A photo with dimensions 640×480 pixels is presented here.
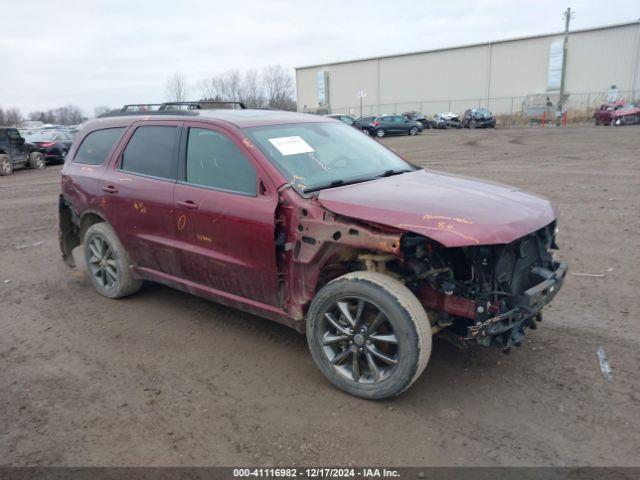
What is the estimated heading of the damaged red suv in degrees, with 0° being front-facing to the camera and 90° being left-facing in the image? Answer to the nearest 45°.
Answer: approximately 315°

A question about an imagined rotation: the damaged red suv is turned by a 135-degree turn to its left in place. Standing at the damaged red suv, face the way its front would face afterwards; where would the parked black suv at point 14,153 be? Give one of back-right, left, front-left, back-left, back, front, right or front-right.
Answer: front-left

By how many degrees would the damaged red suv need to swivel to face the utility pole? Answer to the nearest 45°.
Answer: approximately 90° to its left

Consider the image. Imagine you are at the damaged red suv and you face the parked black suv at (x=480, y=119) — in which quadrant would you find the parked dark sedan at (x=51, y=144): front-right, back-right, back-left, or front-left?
front-left

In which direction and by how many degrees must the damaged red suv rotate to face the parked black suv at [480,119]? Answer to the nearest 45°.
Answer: approximately 135° to its left

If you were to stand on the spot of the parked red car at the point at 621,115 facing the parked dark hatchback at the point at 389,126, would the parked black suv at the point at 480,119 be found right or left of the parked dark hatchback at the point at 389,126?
right

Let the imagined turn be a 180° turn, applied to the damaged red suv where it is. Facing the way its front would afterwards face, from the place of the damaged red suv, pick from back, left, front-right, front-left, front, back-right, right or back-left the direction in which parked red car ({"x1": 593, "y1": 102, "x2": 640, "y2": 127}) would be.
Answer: right

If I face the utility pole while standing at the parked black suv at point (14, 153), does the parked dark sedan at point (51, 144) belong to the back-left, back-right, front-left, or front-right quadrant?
front-left

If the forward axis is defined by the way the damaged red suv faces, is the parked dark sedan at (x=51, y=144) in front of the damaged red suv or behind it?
behind

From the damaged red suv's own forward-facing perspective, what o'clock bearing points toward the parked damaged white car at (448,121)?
The parked damaged white car is roughly at 8 o'clock from the damaged red suv.

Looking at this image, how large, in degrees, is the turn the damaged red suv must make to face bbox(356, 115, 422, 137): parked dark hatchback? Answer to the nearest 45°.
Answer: approximately 135° to its left

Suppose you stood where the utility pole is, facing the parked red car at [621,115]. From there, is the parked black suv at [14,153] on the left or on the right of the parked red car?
right
